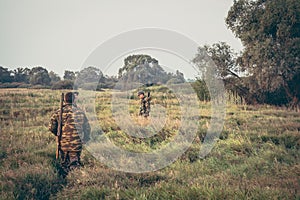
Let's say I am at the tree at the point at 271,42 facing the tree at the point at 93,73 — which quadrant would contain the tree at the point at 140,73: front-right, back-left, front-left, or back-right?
front-right

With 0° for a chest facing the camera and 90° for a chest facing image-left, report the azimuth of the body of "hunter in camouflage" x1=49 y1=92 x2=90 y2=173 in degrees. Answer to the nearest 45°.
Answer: approximately 180°

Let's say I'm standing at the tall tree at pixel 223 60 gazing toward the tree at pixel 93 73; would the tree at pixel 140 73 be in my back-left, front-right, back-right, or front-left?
front-right

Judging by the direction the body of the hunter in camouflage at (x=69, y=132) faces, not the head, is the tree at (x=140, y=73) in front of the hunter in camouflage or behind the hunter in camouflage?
in front

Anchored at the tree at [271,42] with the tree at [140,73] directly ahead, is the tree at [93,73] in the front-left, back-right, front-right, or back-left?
front-left

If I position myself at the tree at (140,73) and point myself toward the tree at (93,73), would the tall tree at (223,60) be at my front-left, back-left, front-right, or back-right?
back-left

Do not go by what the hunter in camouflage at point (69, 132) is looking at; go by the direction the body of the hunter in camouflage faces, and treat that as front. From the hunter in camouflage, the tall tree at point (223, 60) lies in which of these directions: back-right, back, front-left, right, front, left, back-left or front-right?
front-right

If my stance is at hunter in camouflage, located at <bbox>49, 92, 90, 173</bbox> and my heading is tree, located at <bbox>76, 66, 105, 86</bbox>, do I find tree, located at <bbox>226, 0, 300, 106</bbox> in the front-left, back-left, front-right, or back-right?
front-right
